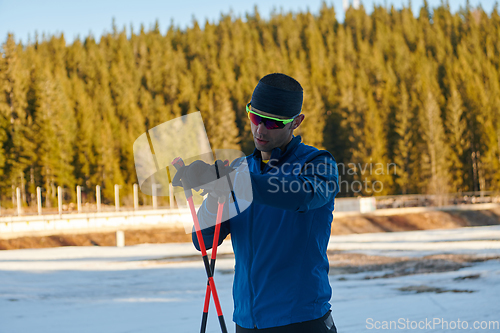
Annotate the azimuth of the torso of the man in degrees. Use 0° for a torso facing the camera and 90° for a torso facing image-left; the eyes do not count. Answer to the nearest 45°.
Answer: approximately 45°

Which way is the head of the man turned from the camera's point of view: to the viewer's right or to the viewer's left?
to the viewer's left
